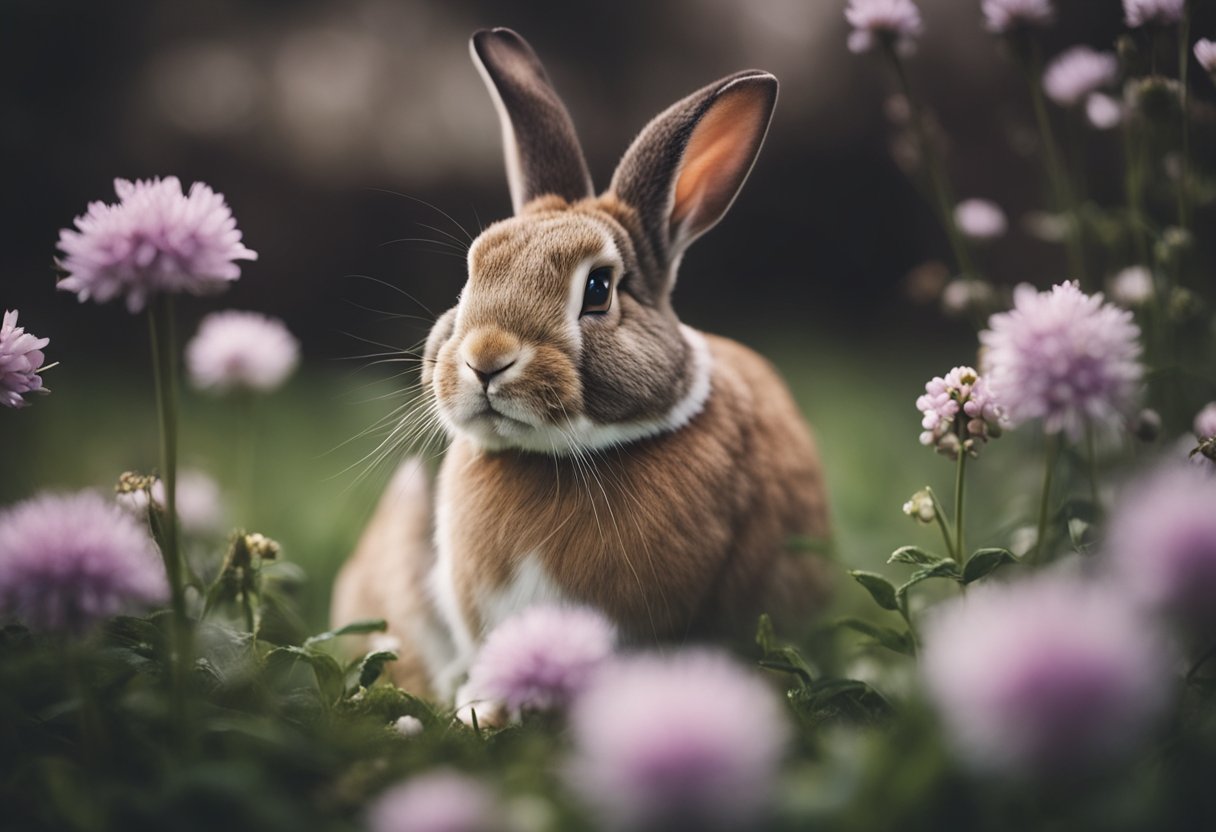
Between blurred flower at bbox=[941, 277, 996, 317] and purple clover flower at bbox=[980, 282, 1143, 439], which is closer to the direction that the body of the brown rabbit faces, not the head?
the purple clover flower

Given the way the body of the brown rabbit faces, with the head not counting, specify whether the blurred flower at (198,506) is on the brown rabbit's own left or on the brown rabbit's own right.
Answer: on the brown rabbit's own right

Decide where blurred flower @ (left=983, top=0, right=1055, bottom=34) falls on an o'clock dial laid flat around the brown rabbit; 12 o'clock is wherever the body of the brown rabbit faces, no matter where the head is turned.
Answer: The blurred flower is roughly at 8 o'clock from the brown rabbit.

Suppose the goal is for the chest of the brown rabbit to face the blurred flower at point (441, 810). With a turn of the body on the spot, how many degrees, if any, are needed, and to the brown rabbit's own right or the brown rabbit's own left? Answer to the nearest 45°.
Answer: approximately 45° to the brown rabbit's own left

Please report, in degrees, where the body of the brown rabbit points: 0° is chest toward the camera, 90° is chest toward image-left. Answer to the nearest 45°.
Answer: approximately 45°

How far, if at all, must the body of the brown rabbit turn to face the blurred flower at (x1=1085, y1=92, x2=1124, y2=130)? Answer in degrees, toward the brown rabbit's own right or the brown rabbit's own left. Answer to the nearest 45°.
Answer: approximately 135° to the brown rabbit's own left
